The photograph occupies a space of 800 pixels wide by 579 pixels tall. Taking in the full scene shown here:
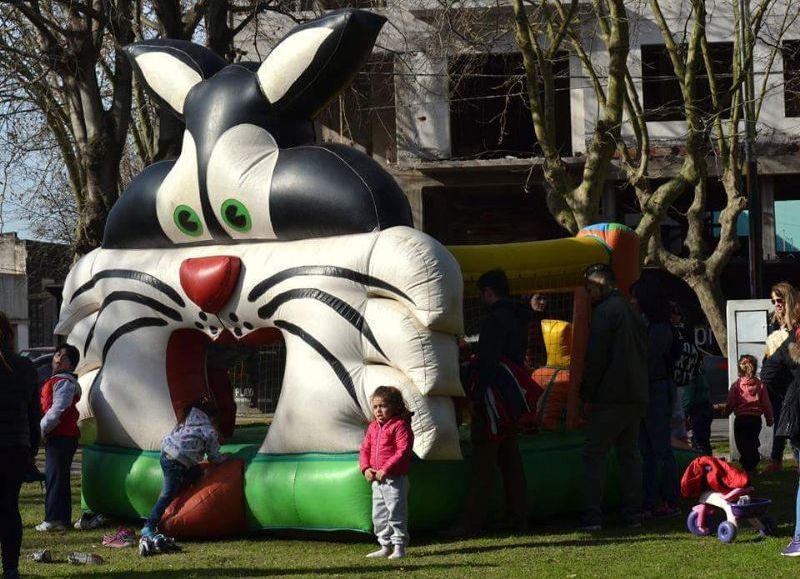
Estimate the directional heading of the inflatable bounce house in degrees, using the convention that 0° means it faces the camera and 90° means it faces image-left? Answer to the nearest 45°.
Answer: approximately 45°

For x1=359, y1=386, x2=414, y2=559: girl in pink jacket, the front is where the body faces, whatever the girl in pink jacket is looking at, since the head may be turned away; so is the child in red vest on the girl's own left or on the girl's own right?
on the girl's own right

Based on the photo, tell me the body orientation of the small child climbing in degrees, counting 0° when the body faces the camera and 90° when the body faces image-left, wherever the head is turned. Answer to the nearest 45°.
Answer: approximately 225°

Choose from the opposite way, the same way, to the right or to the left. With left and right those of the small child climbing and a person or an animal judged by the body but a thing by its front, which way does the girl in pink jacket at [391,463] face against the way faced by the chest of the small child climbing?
the opposite way
